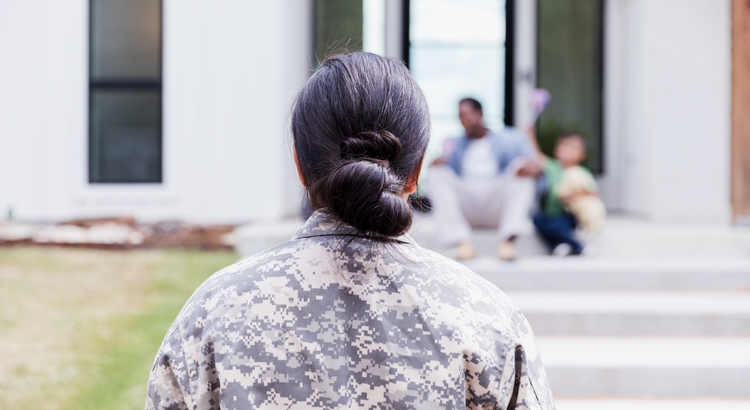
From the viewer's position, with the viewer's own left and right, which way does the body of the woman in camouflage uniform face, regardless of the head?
facing away from the viewer

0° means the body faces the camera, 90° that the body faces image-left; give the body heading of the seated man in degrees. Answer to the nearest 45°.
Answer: approximately 0°

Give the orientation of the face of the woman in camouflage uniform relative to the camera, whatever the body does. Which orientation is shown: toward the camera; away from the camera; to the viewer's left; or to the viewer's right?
away from the camera

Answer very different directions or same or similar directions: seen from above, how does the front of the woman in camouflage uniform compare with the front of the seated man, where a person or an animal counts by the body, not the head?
very different directions

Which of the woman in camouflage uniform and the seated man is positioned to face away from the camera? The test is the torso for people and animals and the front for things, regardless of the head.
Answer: the woman in camouflage uniform
